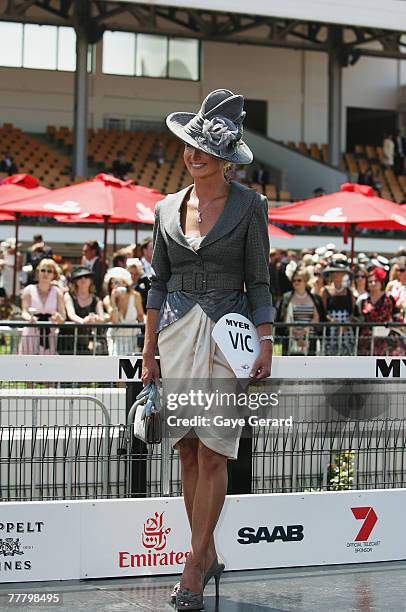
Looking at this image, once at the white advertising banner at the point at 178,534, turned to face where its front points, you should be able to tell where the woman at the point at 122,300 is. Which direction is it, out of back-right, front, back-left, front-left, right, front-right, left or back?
back

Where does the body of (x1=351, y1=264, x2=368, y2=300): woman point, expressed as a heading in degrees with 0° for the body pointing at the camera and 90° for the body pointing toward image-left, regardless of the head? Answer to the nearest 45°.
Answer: approximately 0°

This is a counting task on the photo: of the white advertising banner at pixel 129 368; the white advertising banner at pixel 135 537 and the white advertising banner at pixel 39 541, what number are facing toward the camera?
3

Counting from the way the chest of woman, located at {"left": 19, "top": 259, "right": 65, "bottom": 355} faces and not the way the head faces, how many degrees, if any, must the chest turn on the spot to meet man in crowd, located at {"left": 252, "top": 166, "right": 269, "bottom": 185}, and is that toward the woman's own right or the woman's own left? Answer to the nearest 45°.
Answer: approximately 180°

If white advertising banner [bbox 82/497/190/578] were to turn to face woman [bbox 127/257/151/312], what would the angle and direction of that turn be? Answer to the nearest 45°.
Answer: approximately 180°

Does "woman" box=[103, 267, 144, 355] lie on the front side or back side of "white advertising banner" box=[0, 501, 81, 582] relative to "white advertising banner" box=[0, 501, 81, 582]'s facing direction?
on the back side

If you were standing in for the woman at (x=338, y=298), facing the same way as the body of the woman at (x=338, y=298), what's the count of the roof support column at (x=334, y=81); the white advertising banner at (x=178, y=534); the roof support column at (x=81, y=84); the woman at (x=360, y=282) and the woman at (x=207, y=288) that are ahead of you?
2

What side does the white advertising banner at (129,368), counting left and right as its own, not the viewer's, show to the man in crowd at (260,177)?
back

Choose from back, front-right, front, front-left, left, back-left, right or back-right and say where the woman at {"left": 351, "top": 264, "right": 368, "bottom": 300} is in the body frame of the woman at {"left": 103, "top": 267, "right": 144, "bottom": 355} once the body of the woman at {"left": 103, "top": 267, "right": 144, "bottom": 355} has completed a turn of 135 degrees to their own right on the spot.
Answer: right

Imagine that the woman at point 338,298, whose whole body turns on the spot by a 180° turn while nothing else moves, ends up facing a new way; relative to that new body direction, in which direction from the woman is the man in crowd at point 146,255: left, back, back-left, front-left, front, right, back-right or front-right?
left

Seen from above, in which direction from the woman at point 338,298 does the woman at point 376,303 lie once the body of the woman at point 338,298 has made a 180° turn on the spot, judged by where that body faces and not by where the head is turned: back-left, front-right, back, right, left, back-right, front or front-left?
right

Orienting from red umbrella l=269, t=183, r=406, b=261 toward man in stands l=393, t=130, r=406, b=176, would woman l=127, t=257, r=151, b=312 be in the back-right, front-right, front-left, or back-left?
back-left

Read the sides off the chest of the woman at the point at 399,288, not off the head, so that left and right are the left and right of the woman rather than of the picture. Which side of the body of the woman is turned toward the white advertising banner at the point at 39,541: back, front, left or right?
front
